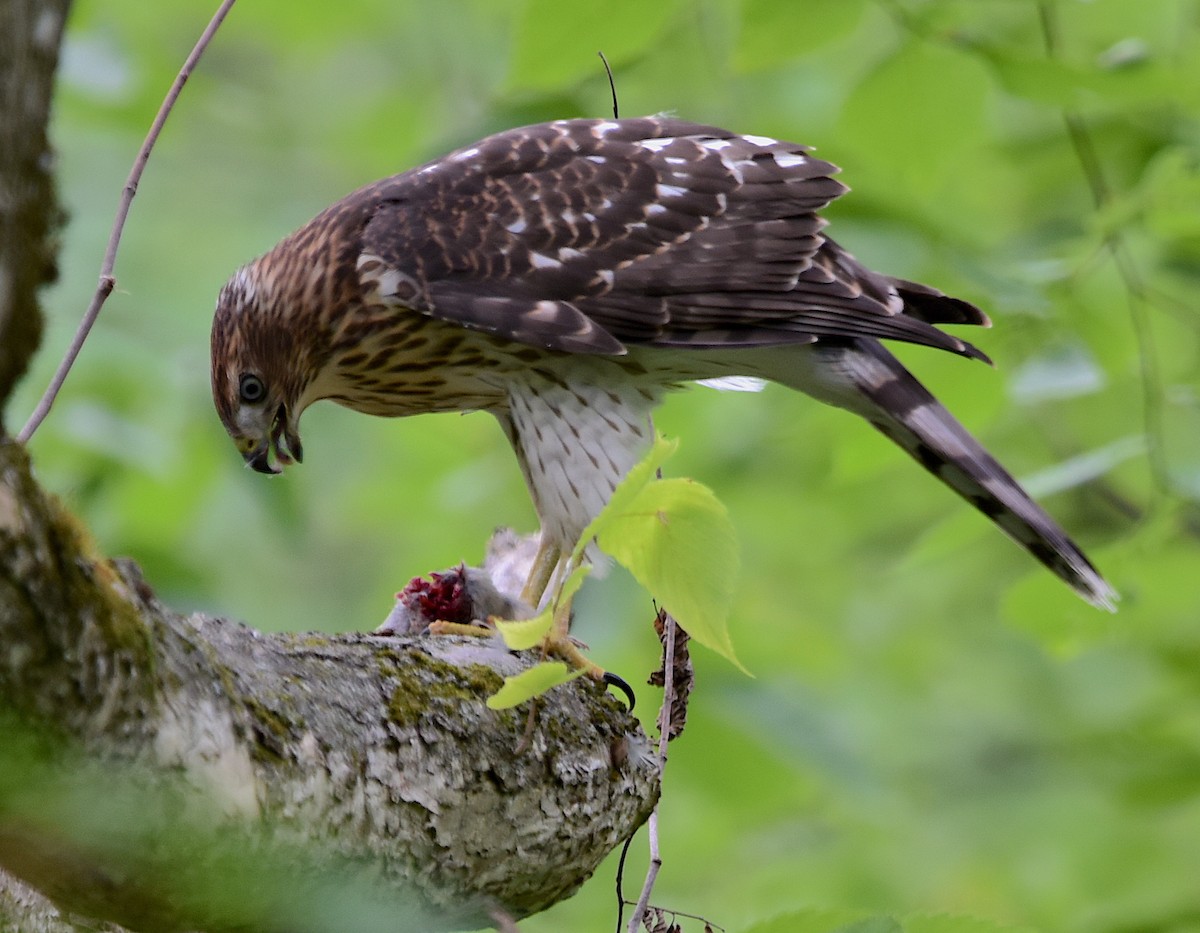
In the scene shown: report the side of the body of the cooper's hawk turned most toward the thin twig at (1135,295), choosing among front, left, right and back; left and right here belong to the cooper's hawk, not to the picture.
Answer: back

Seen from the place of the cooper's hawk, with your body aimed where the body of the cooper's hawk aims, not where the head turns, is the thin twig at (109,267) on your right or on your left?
on your left

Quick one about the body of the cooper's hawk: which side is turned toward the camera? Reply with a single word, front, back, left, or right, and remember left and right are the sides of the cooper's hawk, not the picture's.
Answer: left
